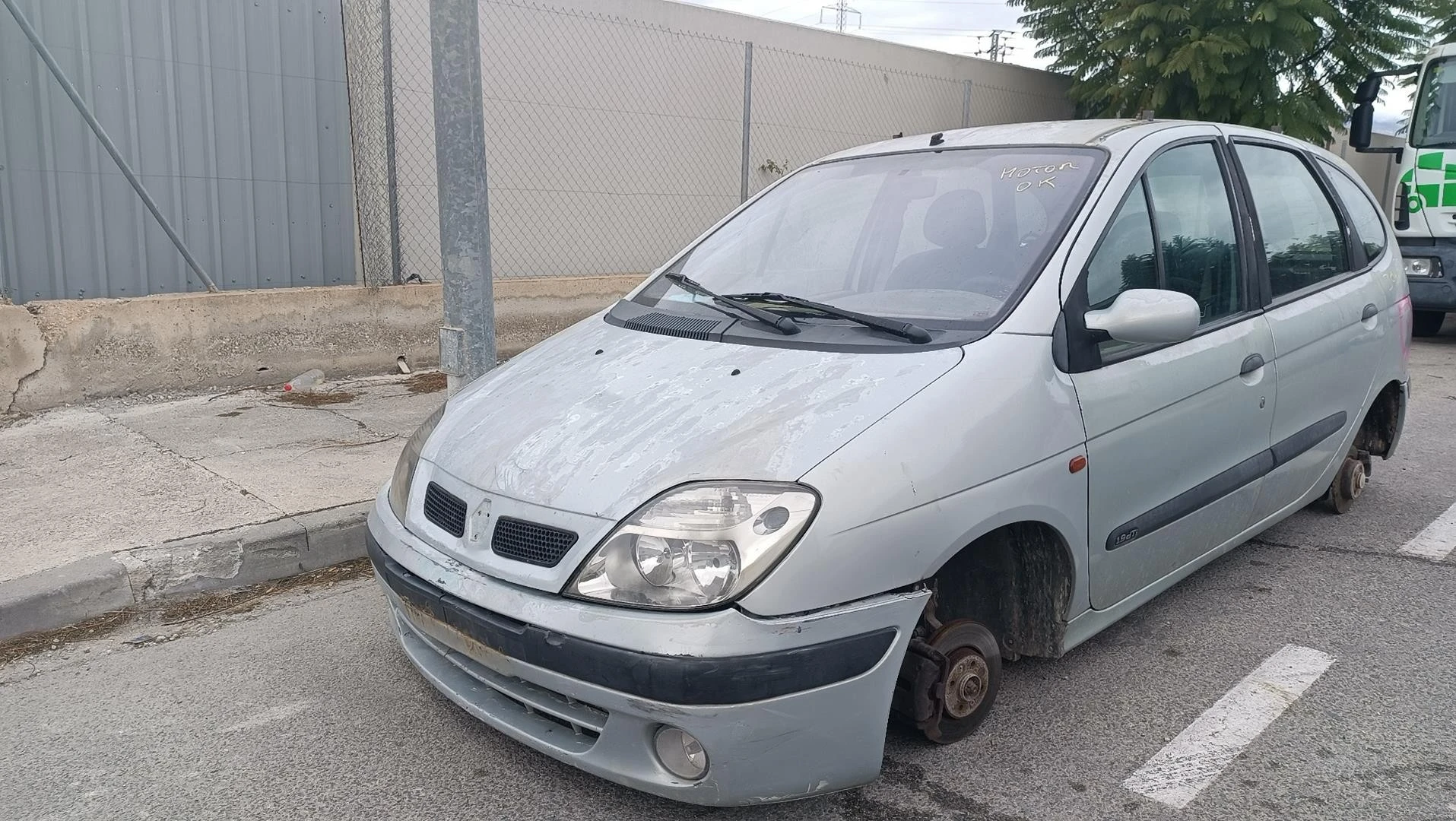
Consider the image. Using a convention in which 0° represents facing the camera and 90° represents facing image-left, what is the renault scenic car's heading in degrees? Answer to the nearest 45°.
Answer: approximately 45°

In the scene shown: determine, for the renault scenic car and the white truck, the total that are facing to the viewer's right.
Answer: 0

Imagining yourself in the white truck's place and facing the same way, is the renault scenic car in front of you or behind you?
in front

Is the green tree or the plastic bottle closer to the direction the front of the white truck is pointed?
the plastic bottle

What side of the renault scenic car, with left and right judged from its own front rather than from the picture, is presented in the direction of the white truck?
back

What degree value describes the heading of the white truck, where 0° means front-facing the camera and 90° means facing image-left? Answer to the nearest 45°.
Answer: approximately 0°

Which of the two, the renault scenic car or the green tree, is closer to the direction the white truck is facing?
the renault scenic car

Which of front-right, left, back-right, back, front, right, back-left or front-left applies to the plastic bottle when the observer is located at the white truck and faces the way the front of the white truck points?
front-right
